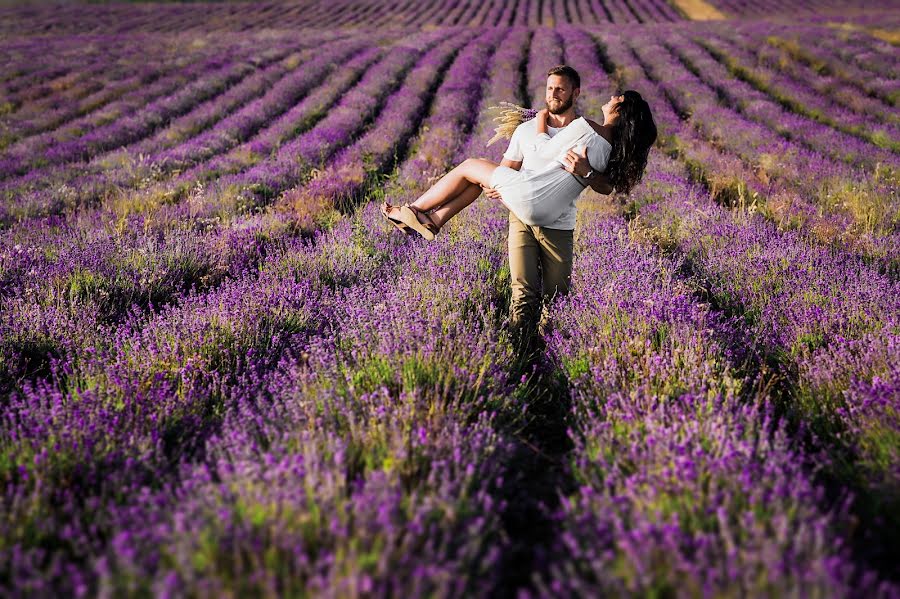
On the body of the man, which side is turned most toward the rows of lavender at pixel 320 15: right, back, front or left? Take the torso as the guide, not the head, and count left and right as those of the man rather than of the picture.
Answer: back

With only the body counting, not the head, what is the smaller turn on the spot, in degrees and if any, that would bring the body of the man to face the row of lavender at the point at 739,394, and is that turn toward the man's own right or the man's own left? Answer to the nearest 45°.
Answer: approximately 45° to the man's own left

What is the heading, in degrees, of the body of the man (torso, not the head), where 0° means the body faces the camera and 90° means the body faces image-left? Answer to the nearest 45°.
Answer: approximately 0°

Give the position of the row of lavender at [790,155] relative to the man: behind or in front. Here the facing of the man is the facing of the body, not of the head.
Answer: behind

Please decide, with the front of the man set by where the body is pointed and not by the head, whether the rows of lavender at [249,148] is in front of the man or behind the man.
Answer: behind
